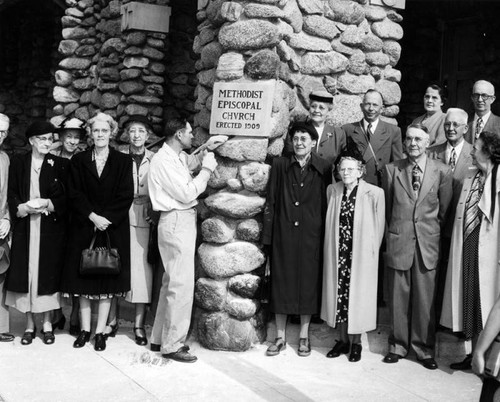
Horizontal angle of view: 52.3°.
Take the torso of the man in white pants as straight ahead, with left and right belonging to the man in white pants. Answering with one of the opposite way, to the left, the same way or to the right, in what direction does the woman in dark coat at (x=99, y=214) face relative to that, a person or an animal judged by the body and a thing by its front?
to the right

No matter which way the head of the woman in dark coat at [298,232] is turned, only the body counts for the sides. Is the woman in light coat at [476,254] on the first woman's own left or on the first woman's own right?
on the first woman's own left

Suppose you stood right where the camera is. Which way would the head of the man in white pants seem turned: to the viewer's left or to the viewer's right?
to the viewer's right

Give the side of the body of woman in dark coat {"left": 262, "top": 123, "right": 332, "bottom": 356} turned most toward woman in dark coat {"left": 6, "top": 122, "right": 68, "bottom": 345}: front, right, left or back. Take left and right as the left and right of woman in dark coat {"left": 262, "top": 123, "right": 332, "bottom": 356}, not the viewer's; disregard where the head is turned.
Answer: right

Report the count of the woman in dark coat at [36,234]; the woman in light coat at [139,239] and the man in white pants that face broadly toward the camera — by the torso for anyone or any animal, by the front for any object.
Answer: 2

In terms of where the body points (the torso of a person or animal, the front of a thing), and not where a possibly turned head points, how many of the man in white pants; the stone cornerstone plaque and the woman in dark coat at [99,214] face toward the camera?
2

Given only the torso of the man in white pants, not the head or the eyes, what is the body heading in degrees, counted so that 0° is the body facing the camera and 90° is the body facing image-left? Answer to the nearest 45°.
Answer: approximately 270°
